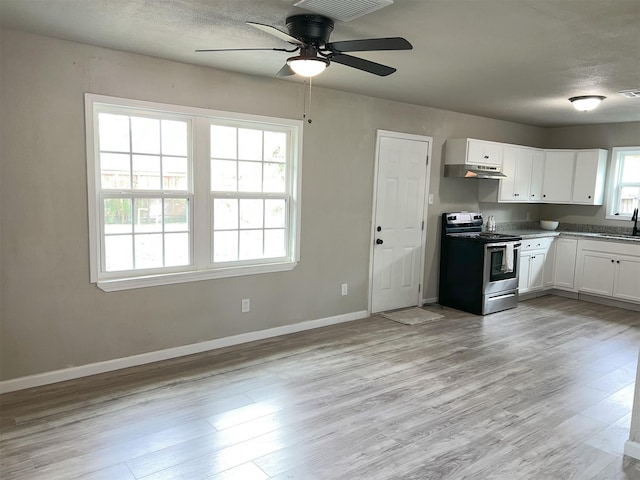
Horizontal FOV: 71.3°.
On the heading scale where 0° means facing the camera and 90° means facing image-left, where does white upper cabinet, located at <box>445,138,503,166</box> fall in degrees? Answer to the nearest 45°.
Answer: approximately 315°

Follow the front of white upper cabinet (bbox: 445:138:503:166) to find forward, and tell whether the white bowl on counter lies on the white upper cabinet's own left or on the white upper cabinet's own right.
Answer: on the white upper cabinet's own left

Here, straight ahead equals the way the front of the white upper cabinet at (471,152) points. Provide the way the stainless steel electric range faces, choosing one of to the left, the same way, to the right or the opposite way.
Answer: the same way

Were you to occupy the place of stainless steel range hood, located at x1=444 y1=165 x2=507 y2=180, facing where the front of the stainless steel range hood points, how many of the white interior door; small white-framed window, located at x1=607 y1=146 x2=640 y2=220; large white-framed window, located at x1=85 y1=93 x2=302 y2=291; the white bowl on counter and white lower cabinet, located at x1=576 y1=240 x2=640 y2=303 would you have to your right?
2

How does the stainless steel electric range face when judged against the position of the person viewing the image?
facing the viewer and to the right of the viewer

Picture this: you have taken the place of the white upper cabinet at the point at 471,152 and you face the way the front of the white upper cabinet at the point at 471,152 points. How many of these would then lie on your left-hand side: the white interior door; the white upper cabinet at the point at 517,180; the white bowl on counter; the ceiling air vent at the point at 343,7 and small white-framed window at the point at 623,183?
3

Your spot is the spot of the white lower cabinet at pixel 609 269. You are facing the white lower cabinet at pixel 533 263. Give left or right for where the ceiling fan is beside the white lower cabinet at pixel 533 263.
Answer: left

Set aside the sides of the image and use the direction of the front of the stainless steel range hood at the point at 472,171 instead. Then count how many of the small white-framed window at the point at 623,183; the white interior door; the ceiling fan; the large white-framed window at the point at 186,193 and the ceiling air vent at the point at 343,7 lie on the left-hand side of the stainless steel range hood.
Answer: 1

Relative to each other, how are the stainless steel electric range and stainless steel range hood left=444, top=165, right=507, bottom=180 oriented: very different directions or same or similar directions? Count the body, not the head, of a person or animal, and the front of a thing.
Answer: same or similar directions

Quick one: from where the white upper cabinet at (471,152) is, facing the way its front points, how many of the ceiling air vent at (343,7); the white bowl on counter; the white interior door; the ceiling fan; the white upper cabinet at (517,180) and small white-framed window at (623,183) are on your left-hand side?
3

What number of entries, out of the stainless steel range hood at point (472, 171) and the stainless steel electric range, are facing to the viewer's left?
0

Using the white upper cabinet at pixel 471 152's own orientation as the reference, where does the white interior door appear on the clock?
The white interior door is roughly at 3 o'clock from the white upper cabinet.

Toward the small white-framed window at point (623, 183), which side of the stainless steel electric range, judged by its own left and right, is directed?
left

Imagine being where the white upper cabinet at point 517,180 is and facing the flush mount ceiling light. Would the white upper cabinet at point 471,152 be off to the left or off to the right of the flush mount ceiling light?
right

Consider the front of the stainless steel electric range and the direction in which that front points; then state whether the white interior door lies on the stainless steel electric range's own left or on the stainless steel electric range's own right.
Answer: on the stainless steel electric range's own right

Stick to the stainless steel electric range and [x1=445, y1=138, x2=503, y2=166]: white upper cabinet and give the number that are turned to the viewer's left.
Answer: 0
